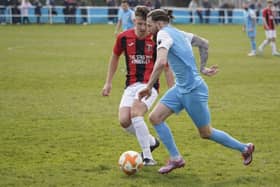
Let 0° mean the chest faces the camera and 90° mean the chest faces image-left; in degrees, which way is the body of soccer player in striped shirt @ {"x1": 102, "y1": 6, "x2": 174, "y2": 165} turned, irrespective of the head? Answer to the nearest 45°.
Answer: approximately 0°

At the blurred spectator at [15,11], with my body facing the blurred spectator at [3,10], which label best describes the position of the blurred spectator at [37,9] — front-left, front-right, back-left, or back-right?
back-right

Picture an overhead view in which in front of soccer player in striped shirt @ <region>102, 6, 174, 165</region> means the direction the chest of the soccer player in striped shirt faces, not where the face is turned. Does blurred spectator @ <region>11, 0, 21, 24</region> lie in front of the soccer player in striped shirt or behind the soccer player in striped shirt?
behind

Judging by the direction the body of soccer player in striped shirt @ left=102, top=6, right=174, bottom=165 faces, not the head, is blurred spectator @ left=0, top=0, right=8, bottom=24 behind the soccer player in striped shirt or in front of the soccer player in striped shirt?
behind

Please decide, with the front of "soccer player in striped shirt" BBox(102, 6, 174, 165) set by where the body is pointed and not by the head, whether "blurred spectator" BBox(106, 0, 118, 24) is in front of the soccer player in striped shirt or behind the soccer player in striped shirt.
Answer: behind

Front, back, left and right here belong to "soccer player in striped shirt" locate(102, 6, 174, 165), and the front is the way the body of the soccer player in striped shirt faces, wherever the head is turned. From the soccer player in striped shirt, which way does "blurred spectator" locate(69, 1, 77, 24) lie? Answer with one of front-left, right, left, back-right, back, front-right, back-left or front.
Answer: back

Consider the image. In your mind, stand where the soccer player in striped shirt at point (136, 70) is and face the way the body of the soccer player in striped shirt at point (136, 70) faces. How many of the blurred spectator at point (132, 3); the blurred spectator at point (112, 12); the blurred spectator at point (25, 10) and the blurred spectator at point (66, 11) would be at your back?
4

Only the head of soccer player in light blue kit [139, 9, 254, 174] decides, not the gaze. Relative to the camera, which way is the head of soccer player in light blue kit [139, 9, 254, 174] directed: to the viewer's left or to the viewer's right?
to the viewer's left

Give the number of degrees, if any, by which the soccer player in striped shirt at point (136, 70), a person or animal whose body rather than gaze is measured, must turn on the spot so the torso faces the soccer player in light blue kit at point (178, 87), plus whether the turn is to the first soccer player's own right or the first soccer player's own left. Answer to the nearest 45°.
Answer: approximately 45° to the first soccer player's own left

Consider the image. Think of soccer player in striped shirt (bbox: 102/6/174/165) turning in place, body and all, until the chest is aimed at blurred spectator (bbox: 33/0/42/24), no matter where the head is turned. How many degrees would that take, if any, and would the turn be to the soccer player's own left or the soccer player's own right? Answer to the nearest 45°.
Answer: approximately 180°

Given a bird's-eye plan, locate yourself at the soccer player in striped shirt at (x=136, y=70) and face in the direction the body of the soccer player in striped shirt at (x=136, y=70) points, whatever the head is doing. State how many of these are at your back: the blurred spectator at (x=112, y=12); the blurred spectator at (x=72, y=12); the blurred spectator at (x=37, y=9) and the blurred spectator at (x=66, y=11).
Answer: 4

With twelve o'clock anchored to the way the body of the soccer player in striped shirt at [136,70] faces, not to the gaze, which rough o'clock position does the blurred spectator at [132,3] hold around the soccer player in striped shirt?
The blurred spectator is roughly at 6 o'clock from the soccer player in striped shirt.
